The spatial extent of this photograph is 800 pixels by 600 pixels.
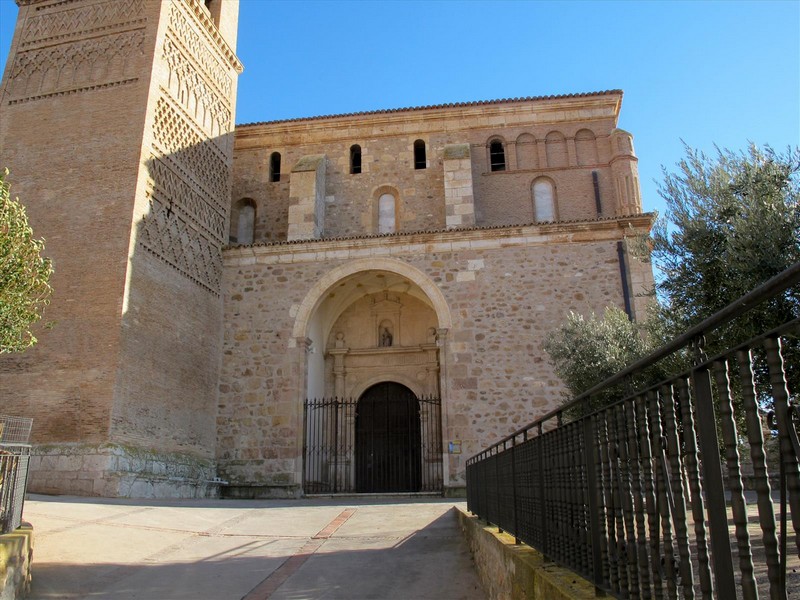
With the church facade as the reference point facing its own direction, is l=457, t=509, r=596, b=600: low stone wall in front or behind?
in front

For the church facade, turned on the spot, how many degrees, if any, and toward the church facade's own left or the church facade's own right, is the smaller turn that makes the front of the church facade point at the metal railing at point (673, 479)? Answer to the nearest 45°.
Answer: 0° — it already faces it

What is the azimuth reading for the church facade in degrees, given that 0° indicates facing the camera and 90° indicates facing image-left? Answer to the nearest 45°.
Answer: approximately 0°

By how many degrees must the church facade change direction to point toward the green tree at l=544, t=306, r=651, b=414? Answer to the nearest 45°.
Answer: approximately 45° to its left

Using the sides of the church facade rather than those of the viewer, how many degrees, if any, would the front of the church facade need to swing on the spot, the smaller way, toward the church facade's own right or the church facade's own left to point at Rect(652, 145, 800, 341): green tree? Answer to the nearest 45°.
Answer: approximately 45° to the church facade's own left

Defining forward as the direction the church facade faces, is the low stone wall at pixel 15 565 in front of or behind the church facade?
in front

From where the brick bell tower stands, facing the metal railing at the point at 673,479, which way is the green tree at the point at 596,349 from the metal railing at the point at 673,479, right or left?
left

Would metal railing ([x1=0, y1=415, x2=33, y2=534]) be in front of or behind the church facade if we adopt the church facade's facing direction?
in front
